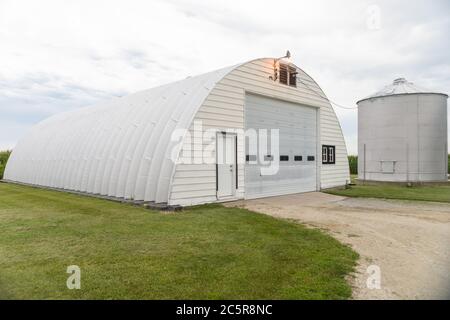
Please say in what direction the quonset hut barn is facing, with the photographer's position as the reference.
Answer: facing the viewer and to the right of the viewer

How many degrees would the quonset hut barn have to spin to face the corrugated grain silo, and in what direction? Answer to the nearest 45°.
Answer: approximately 45° to its left
